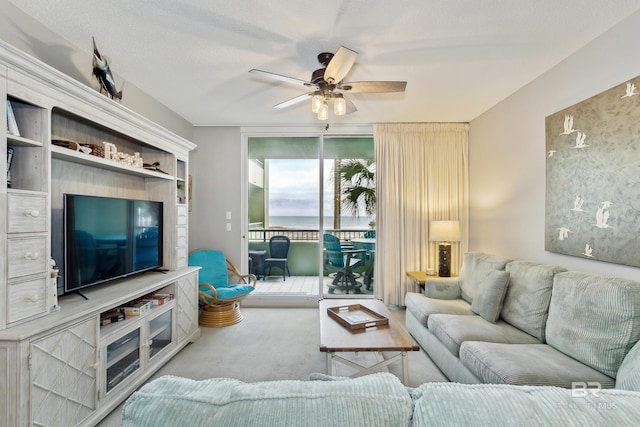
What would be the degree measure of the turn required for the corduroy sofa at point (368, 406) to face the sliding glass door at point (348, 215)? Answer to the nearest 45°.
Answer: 0° — it already faces it

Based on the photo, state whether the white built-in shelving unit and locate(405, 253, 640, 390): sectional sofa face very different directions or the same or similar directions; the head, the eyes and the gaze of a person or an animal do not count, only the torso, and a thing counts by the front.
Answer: very different directions

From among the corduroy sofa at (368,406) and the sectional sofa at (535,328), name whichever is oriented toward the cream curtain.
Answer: the corduroy sofa at (368,406)

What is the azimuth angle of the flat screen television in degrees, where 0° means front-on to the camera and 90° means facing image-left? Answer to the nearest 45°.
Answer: approximately 315°

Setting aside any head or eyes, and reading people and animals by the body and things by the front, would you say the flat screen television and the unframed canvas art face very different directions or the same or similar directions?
very different directions

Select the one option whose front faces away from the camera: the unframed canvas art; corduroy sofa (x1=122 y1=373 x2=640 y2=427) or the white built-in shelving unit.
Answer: the corduroy sofa

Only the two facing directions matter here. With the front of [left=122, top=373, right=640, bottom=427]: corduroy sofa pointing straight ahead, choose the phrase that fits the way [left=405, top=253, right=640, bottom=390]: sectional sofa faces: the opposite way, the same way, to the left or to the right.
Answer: to the left

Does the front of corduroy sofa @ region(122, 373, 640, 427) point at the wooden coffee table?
yes

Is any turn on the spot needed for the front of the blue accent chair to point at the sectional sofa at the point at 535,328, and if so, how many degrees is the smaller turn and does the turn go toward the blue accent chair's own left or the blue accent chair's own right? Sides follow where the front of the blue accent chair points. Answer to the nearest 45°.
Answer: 0° — it already faces it

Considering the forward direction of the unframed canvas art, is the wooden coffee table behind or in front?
in front

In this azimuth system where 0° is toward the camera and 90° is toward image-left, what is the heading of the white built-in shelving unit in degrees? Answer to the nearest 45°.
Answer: approximately 315°

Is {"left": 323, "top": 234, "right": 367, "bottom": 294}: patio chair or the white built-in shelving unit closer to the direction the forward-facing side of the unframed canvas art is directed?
the white built-in shelving unit

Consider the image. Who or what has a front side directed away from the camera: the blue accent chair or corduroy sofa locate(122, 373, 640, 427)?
the corduroy sofa

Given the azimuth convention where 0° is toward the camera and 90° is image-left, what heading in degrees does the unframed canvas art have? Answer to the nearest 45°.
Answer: approximately 45°

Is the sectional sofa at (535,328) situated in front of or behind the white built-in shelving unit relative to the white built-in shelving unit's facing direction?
in front

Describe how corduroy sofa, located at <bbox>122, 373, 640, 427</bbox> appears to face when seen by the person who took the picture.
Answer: facing away from the viewer
